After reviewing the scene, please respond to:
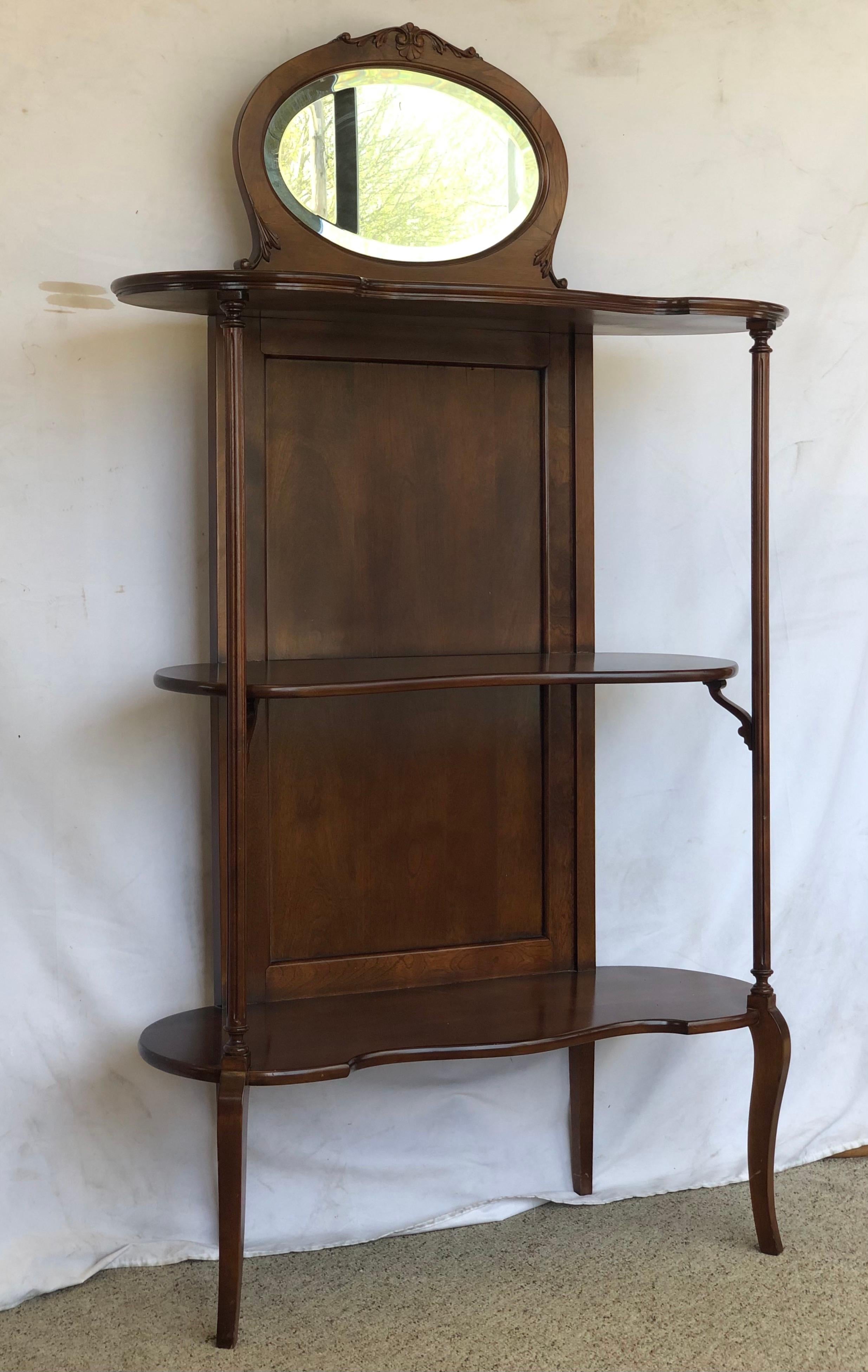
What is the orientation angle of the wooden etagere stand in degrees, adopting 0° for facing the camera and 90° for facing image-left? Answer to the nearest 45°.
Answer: approximately 315°
